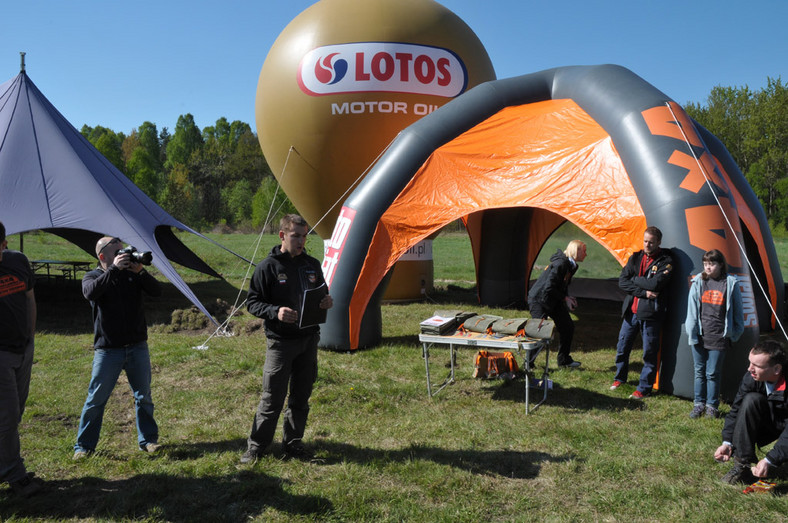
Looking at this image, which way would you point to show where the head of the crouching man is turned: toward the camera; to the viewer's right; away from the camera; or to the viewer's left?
to the viewer's left

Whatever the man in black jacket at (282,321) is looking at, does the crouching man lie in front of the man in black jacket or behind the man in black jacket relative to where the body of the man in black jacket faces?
in front

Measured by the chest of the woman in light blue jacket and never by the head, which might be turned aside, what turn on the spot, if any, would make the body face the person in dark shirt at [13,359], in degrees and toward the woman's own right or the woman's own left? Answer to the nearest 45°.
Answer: approximately 45° to the woman's own right

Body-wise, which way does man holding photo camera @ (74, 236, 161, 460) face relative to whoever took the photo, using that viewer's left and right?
facing the viewer and to the right of the viewer

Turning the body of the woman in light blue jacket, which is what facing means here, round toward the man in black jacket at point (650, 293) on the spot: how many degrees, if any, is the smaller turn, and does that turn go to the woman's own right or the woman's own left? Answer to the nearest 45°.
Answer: approximately 135° to the woman's own right

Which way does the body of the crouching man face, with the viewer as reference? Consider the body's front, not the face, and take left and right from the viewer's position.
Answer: facing the viewer and to the left of the viewer

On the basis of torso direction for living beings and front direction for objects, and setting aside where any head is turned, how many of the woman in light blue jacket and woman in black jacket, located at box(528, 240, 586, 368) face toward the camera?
1

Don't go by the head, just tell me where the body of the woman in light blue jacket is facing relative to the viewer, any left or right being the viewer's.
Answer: facing the viewer

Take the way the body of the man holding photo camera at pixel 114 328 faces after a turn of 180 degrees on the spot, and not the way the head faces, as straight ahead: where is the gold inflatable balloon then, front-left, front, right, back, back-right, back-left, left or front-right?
right
